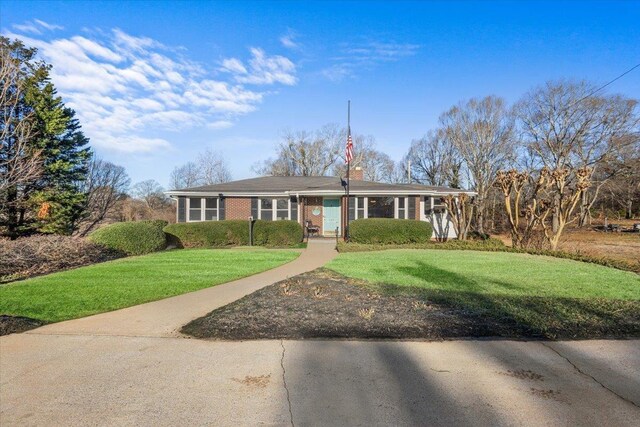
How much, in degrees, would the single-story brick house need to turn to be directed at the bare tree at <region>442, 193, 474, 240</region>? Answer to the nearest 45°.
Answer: approximately 90° to its left

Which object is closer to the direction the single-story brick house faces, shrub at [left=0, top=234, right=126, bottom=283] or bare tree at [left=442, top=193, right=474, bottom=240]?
the shrub

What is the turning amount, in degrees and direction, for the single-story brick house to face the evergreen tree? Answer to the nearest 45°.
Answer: approximately 90° to its right

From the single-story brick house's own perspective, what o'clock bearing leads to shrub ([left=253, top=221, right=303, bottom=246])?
The shrub is roughly at 1 o'clock from the single-story brick house.

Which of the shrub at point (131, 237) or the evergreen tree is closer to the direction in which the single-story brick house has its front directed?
the shrub

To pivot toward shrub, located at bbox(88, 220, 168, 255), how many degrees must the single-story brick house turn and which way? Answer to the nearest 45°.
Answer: approximately 45° to its right

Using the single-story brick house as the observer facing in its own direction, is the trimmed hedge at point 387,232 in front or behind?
in front

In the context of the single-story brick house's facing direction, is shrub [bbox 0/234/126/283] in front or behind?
in front

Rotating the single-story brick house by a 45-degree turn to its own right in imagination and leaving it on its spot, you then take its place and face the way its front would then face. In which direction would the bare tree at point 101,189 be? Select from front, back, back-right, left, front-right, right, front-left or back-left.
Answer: right

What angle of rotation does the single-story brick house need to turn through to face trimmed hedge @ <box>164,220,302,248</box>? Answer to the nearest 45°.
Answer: approximately 45° to its right

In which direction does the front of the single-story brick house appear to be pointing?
toward the camera
